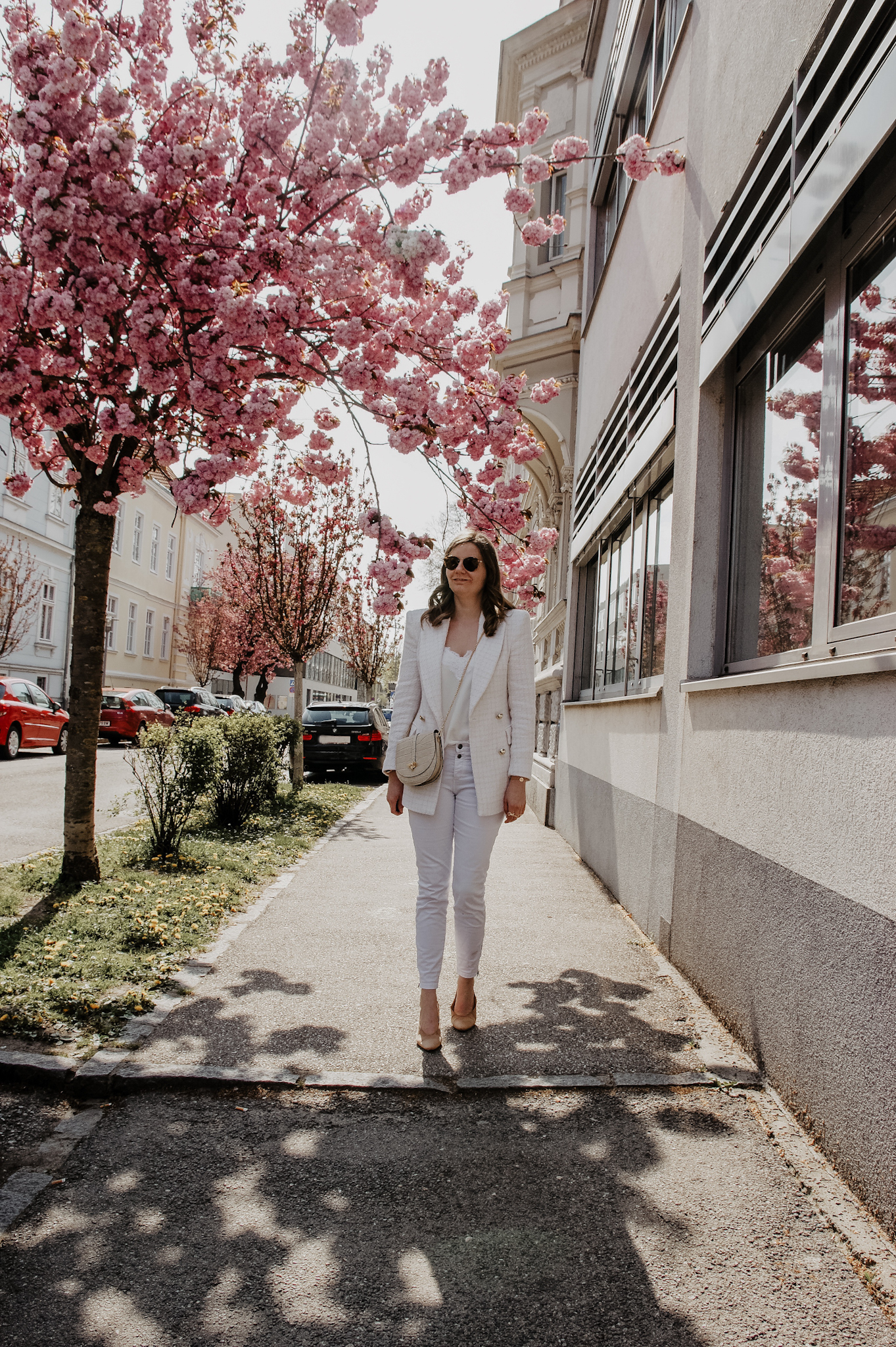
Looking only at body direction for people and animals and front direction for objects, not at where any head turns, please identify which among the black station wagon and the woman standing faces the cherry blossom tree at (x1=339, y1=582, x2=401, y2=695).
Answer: the black station wagon

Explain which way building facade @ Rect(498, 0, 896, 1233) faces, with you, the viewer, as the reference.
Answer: facing to the left of the viewer

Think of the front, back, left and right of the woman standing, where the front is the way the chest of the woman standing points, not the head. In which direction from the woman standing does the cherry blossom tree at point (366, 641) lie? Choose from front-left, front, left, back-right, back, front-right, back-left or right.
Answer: back

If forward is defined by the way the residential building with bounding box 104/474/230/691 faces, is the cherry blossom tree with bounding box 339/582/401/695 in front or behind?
in front

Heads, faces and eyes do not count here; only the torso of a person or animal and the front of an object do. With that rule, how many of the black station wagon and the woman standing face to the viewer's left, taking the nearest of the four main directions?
0

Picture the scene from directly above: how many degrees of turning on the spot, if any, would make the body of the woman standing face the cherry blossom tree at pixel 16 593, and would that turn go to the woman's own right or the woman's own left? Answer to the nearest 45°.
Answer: approximately 135° to the woman's own right

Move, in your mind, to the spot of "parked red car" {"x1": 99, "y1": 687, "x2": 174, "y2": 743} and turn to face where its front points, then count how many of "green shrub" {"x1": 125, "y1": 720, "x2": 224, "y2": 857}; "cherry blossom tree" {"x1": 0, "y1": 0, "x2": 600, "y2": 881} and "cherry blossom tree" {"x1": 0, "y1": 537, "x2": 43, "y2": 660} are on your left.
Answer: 1

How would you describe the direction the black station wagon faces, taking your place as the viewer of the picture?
facing away from the viewer

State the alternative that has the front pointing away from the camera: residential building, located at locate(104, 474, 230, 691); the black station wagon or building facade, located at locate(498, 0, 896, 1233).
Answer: the black station wagon
